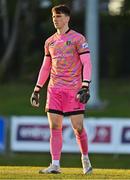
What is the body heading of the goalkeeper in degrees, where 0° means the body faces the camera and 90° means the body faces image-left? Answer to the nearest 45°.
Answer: approximately 45°
